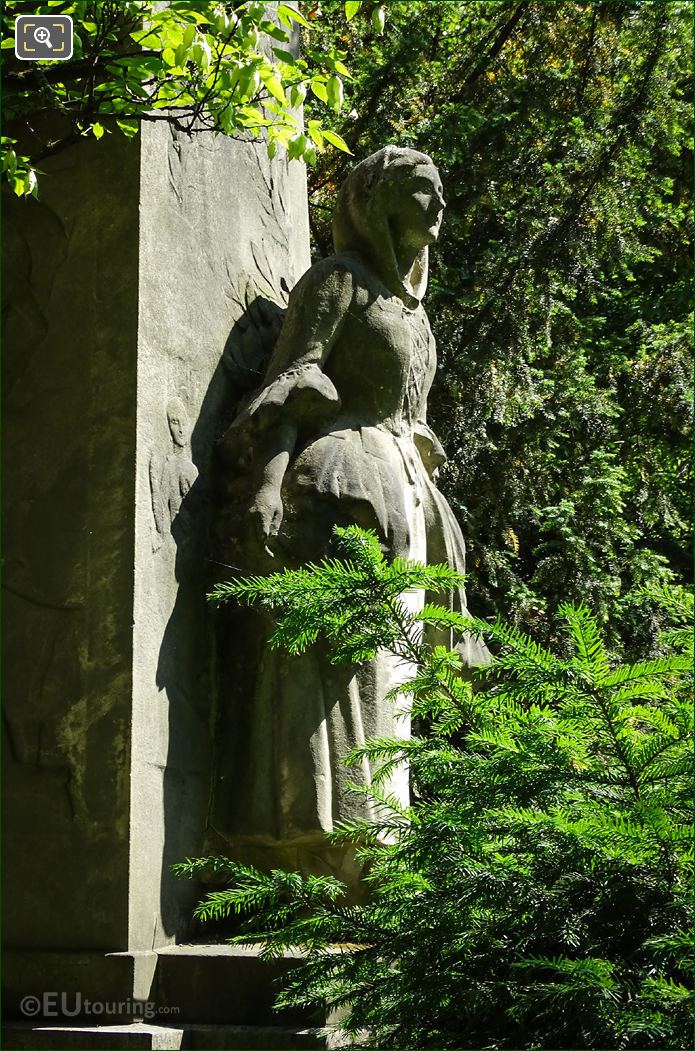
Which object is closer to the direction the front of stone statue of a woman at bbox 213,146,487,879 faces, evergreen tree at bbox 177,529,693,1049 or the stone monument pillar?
the evergreen tree

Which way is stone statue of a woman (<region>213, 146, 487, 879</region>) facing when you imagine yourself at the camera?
facing the viewer and to the right of the viewer

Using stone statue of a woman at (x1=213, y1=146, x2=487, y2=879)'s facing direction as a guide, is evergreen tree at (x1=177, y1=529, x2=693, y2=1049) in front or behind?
in front
